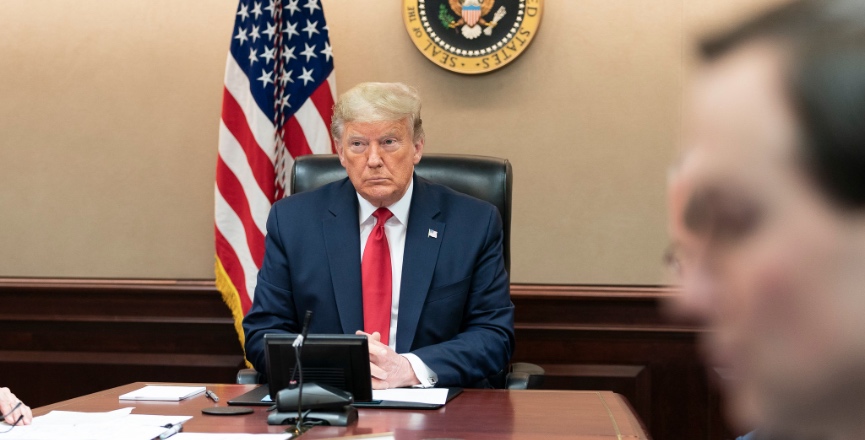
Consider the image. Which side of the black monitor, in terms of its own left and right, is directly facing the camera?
back

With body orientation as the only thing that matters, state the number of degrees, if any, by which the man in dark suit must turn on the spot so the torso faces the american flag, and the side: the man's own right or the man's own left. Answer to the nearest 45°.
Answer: approximately 135° to the man's own right

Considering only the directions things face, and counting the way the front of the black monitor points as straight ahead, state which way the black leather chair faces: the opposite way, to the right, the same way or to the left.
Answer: the opposite way

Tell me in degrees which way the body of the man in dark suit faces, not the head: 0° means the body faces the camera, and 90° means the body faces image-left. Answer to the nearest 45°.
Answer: approximately 0°

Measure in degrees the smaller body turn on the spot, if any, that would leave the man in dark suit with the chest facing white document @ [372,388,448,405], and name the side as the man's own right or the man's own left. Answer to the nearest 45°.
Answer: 0° — they already face it

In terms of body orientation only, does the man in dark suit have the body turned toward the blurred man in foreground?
yes

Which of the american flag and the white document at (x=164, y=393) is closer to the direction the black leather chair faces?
the white document

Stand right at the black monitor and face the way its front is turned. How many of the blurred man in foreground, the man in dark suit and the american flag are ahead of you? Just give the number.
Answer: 2

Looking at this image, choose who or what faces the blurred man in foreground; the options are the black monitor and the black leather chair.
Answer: the black leather chair

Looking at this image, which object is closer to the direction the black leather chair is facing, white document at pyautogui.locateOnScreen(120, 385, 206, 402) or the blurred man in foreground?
the blurred man in foreground
